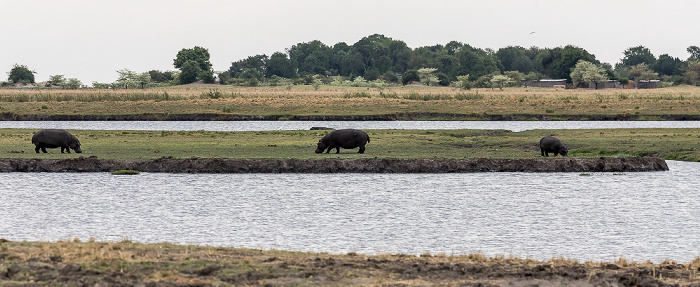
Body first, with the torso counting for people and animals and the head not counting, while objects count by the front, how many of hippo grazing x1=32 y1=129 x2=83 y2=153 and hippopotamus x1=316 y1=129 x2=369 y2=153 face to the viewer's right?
1

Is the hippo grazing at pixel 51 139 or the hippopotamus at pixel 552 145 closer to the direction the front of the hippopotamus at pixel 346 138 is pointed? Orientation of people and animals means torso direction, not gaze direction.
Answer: the hippo grazing

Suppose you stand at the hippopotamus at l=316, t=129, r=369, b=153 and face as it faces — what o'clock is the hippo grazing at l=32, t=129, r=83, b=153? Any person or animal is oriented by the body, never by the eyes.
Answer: The hippo grazing is roughly at 12 o'clock from the hippopotamus.

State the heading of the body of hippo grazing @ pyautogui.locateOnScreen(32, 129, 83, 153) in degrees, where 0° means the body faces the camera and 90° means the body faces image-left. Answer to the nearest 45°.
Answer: approximately 270°

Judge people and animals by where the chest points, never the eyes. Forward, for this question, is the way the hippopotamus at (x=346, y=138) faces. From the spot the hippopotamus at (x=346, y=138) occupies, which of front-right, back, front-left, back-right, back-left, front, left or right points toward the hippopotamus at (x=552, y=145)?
back

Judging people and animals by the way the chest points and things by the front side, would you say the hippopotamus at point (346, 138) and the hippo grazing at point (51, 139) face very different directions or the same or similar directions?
very different directions

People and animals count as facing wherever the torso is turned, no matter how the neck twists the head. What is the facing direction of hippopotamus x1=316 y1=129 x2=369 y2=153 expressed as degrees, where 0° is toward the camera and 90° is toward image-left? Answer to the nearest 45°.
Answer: approximately 90°

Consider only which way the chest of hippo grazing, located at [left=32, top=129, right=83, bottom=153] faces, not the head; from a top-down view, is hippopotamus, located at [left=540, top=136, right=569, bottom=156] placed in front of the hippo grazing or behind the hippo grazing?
in front
